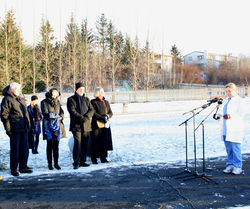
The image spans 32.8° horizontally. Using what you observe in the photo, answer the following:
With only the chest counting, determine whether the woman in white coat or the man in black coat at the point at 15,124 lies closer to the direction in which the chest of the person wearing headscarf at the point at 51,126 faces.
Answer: the woman in white coat

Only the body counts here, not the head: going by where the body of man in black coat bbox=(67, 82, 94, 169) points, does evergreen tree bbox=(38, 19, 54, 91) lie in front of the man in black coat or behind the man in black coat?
behind

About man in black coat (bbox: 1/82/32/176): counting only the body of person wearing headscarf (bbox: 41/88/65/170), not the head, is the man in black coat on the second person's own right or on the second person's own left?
on the second person's own right

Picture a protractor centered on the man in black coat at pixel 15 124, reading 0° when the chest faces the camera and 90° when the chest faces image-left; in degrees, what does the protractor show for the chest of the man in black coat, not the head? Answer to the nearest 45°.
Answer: approximately 315°

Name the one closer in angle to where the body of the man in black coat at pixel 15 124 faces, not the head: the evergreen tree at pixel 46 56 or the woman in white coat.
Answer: the woman in white coat

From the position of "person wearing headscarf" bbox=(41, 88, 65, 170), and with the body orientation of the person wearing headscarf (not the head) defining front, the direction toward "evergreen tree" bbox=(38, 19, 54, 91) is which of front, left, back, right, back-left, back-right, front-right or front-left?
back-left
